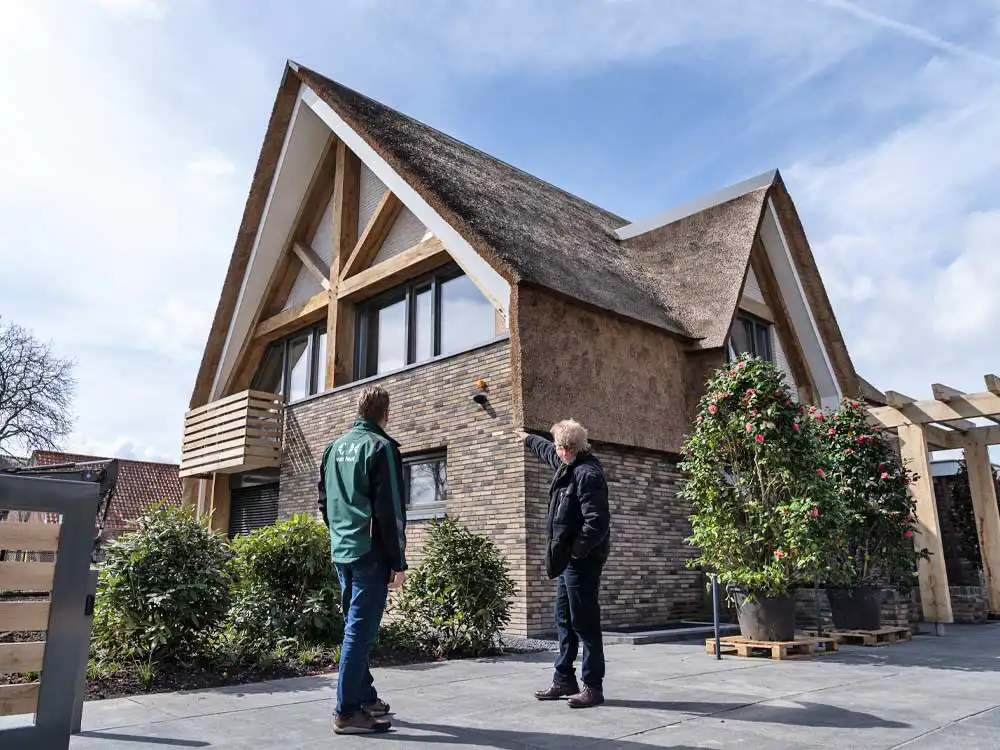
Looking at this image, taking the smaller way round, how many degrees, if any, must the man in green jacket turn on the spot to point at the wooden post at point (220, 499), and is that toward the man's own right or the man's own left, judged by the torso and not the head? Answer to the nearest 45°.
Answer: approximately 45° to the man's own left

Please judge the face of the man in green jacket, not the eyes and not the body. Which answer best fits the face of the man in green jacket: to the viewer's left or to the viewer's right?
to the viewer's right

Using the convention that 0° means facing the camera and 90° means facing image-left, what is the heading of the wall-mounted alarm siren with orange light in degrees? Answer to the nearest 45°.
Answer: approximately 45°

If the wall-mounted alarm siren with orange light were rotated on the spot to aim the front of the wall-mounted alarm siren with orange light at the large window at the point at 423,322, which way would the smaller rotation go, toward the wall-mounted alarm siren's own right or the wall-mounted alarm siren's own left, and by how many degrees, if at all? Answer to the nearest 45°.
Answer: approximately 90° to the wall-mounted alarm siren's own right

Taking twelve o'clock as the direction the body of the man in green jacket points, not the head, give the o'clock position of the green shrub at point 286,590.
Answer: The green shrub is roughly at 10 o'clock from the man in green jacket.

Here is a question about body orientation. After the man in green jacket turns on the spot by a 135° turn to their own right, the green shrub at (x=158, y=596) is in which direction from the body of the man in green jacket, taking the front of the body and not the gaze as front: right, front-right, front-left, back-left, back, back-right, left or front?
back-right

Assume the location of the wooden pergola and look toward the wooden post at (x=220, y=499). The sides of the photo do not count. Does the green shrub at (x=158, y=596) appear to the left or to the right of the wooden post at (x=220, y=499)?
left

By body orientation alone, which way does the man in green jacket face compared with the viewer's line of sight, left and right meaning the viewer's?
facing away from the viewer and to the right of the viewer

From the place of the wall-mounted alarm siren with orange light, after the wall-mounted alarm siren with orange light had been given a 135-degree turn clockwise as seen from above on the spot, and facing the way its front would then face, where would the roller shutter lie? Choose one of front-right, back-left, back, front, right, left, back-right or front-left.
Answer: front-left

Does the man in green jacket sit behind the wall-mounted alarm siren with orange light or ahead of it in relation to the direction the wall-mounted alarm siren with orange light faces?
ahead

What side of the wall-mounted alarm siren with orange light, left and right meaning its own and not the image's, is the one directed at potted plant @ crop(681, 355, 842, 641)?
left

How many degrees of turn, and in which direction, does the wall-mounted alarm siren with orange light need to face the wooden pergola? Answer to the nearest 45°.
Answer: approximately 135° to its left

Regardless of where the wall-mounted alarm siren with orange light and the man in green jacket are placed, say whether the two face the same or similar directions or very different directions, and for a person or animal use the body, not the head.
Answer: very different directions
